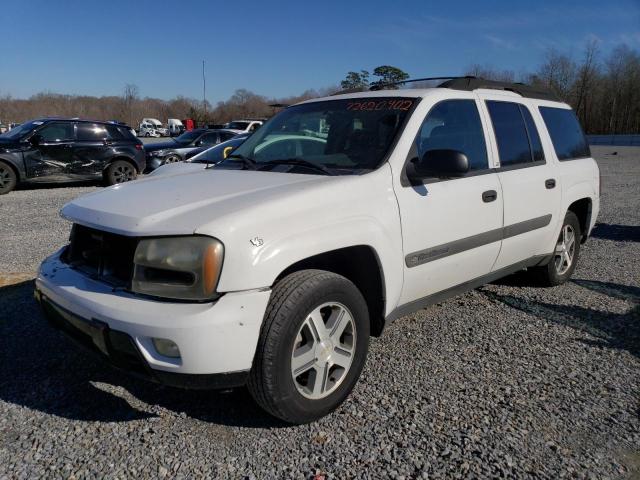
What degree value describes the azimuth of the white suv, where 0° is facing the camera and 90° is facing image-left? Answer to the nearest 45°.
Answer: approximately 45°

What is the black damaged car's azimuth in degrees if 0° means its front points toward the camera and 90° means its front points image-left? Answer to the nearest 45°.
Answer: approximately 90°

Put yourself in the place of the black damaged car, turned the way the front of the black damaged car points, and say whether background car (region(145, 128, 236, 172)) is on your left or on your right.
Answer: on your right

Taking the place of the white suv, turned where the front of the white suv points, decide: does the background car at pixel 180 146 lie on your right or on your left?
on your right
